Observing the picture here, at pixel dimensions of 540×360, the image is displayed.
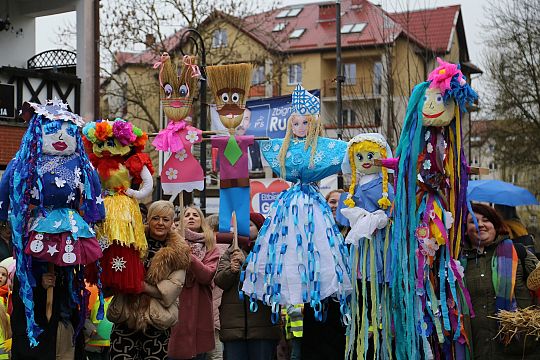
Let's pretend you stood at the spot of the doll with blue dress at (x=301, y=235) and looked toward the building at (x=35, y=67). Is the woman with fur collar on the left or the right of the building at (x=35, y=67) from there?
left

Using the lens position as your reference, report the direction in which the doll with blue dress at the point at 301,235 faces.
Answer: facing the viewer

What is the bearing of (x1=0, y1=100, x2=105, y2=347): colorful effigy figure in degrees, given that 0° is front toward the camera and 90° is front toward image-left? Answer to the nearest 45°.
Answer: approximately 0°

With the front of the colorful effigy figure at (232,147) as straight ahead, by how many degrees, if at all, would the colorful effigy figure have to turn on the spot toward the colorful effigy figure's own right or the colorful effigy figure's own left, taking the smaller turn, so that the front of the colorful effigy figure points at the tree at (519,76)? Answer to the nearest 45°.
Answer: approximately 135° to the colorful effigy figure's own left

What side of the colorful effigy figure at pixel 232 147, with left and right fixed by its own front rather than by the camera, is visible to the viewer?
front

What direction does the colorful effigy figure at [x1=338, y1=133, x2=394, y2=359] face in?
toward the camera

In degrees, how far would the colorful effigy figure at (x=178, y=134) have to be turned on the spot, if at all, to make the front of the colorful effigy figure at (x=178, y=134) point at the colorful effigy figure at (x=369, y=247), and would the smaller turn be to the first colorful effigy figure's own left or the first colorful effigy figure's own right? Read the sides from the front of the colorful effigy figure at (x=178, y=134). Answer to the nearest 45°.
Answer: approximately 90° to the first colorful effigy figure's own left
